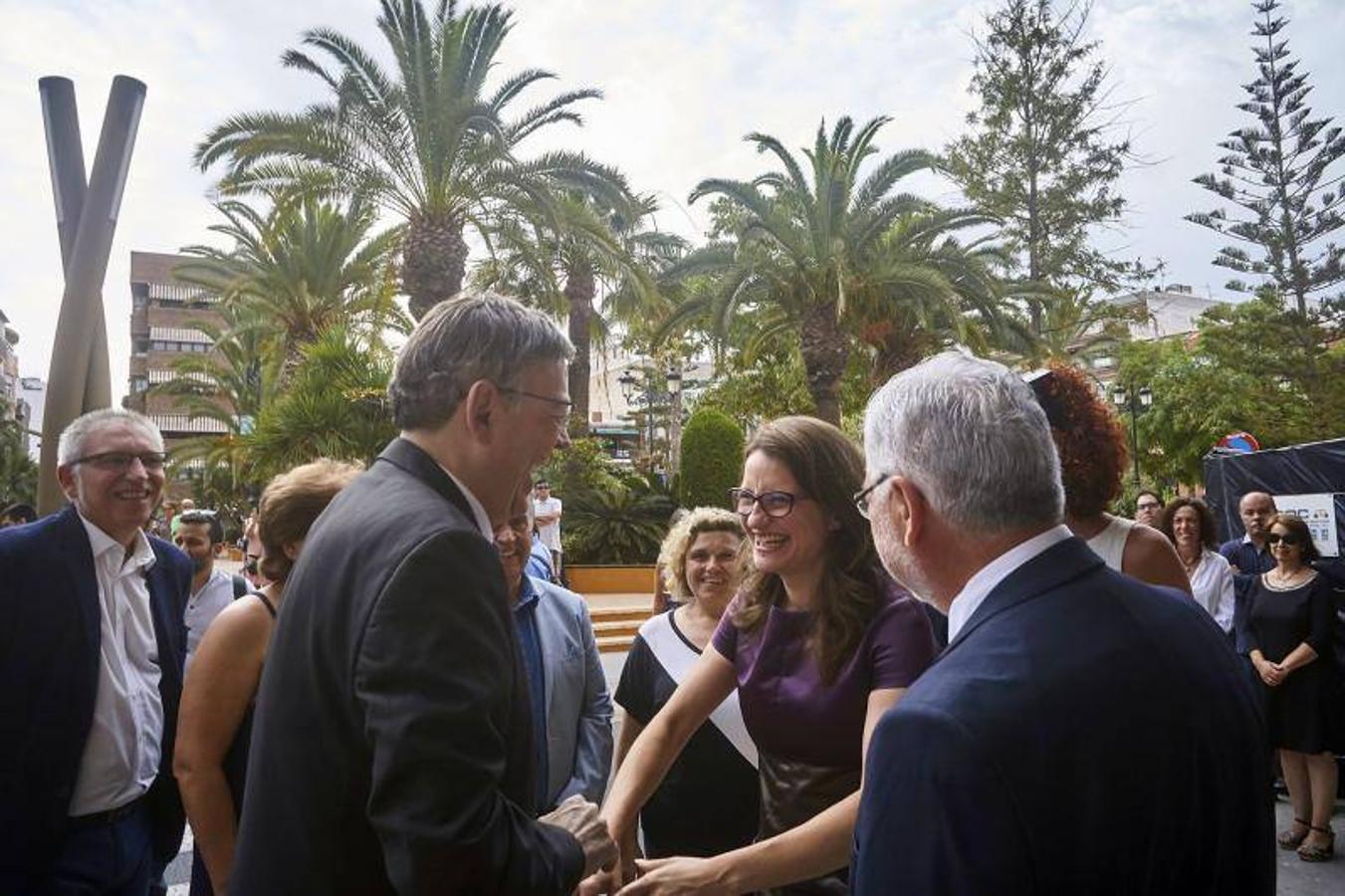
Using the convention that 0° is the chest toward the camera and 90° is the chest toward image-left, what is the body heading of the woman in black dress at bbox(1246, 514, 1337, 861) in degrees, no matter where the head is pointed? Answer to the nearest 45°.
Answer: approximately 45°

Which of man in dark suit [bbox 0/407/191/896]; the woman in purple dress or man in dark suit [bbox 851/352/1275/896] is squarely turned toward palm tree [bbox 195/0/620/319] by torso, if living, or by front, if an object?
man in dark suit [bbox 851/352/1275/896]

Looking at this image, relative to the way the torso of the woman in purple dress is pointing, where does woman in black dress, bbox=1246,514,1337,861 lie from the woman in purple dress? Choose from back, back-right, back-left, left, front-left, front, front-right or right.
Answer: back

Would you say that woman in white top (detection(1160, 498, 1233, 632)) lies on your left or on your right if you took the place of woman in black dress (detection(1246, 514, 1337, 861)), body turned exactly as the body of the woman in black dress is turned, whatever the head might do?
on your right

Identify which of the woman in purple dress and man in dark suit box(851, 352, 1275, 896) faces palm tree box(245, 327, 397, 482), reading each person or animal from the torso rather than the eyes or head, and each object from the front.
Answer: the man in dark suit

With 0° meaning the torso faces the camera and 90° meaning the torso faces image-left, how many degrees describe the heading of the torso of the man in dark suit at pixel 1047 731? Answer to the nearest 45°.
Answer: approximately 135°

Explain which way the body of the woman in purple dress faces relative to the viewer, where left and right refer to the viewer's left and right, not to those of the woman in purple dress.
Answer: facing the viewer and to the left of the viewer

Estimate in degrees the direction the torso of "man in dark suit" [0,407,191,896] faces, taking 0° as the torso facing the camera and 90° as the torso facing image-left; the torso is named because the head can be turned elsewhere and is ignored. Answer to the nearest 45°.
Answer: approximately 315°

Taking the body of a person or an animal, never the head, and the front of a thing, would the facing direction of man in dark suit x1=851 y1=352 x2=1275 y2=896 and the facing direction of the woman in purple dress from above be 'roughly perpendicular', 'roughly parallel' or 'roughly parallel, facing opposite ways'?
roughly perpendicular

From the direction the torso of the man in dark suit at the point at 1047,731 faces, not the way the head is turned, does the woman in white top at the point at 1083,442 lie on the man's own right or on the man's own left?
on the man's own right

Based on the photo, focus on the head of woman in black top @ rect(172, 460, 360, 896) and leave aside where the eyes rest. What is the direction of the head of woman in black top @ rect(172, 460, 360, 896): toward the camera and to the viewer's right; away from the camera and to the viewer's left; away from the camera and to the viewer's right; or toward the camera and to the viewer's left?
away from the camera and to the viewer's right

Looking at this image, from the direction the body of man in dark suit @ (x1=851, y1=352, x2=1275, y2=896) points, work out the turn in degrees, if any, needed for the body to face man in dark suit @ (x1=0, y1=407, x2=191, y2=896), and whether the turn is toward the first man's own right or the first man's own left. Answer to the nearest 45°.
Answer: approximately 45° to the first man's own left

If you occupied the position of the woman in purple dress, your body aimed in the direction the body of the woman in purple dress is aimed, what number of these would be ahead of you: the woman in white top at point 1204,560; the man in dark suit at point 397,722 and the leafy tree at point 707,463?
1

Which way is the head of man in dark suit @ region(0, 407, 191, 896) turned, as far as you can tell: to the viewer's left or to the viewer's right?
to the viewer's right

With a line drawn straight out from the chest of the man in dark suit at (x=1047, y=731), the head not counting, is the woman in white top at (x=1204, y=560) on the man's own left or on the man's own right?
on the man's own right

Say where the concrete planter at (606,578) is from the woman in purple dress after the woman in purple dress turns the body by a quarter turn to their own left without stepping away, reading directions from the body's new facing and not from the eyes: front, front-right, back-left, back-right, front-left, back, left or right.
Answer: back-left

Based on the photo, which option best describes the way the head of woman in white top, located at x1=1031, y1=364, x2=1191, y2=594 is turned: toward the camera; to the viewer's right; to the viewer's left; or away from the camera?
away from the camera
